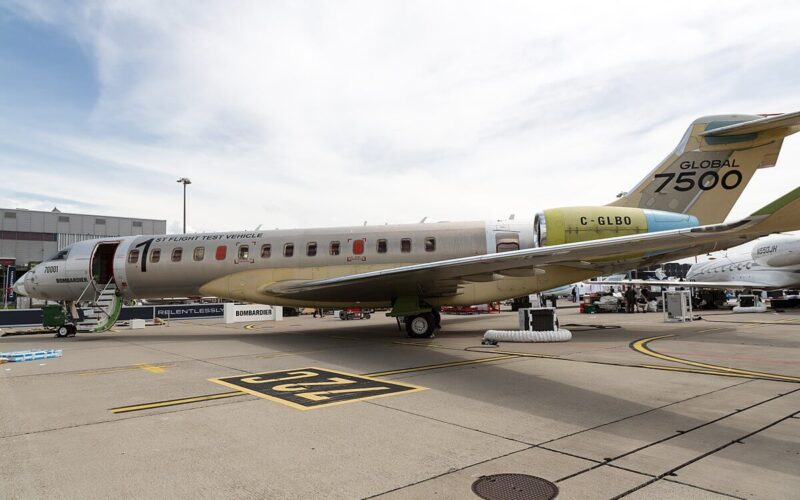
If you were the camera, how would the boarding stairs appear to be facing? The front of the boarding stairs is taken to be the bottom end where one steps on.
facing the viewer and to the left of the viewer

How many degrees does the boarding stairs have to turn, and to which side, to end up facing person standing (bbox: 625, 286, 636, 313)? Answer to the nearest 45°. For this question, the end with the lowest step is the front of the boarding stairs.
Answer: approximately 135° to its left

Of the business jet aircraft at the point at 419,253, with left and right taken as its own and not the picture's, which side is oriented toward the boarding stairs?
front

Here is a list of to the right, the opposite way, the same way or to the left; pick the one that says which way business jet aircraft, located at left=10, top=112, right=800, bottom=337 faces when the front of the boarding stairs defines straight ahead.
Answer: to the right

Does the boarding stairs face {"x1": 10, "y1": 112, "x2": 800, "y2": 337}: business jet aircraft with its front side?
no

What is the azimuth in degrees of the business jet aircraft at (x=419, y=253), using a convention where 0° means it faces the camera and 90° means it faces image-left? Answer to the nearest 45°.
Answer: approximately 90°

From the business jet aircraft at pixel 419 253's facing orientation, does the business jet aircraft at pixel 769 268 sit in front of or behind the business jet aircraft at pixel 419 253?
behind
